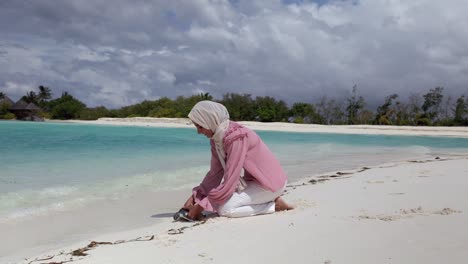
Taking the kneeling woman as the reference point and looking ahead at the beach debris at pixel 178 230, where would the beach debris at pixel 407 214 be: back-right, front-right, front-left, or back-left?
back-left

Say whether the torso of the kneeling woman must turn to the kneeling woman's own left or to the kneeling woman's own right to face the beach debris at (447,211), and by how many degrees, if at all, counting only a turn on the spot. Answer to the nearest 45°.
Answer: approximately 180°

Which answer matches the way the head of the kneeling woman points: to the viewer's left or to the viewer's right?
to the viewer's left

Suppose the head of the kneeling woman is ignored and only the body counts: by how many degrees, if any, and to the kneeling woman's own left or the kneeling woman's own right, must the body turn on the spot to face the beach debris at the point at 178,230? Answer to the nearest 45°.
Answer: approximately 45° to the kneeling woman's own left

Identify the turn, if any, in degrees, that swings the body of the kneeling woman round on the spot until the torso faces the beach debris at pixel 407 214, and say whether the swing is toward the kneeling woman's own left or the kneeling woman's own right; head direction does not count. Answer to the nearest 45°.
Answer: approximately 180°

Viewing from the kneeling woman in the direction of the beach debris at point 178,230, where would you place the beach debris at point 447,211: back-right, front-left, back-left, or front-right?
back-left

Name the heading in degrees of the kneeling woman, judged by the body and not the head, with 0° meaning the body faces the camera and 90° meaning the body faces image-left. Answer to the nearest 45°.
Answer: approximately 90°
